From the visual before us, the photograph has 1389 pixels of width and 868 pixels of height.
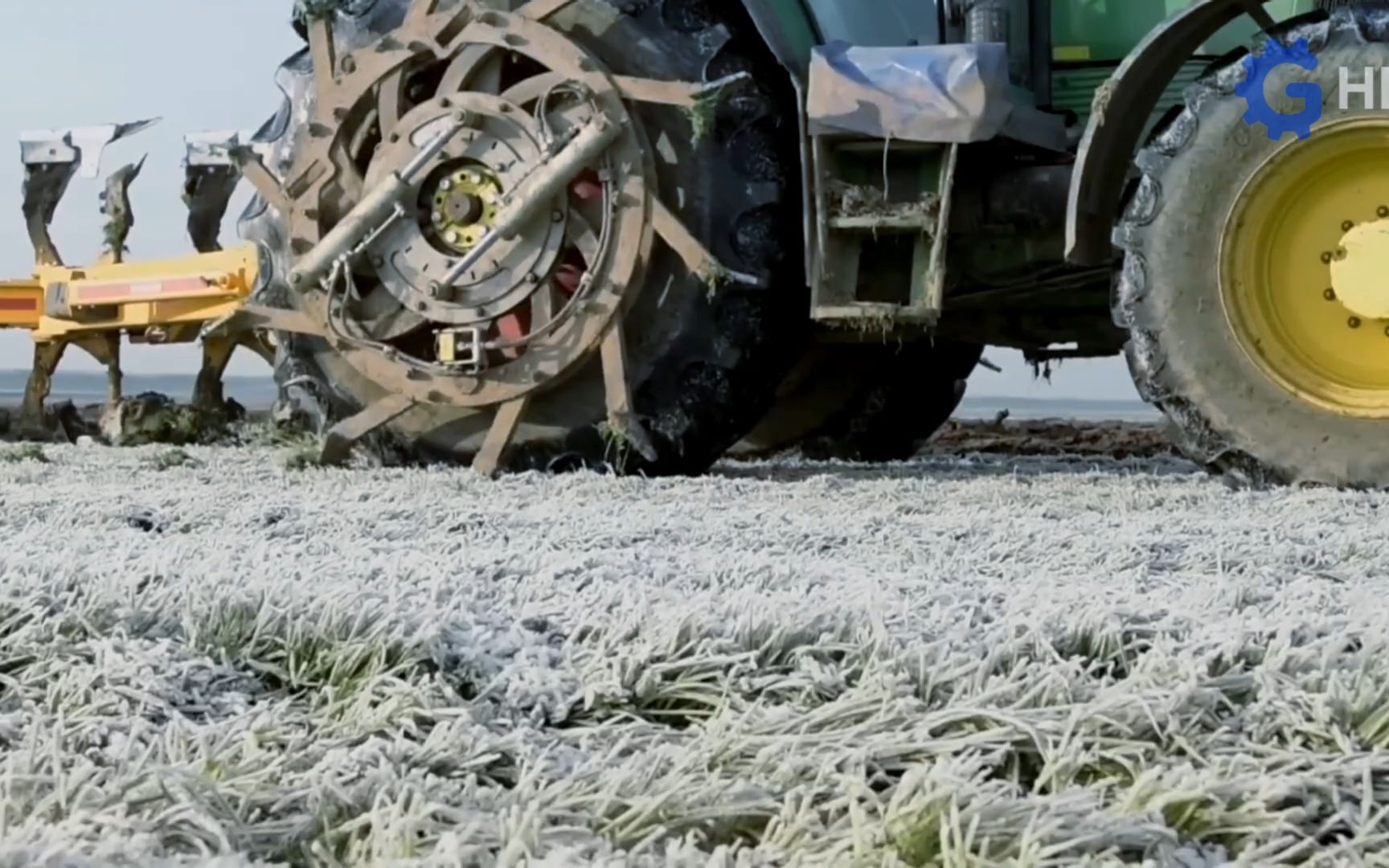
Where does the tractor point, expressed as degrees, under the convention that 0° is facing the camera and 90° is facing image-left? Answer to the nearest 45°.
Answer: approximately 270°
